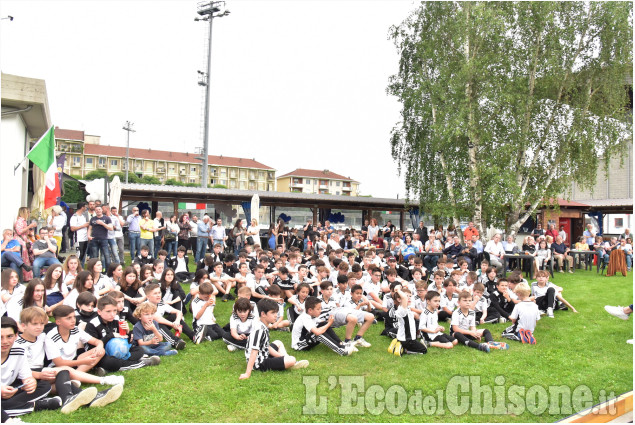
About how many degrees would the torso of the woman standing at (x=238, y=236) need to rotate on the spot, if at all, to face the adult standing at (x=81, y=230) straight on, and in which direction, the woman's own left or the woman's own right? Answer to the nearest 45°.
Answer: approximately 90° to the woman's own right

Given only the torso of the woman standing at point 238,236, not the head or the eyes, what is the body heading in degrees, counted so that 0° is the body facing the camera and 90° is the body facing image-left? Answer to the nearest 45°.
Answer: approximately 315°

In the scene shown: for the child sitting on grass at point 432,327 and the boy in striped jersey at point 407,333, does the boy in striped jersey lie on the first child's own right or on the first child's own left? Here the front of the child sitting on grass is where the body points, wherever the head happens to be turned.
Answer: on the first child's own right

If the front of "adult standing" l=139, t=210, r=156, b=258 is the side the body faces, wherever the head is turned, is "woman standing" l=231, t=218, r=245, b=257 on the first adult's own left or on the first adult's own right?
on the first adult's own left

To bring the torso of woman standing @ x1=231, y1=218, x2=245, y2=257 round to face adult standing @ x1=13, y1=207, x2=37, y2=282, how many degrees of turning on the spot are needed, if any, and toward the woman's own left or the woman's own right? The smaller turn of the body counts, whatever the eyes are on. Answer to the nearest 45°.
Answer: approximately 90° to the woman's own right
